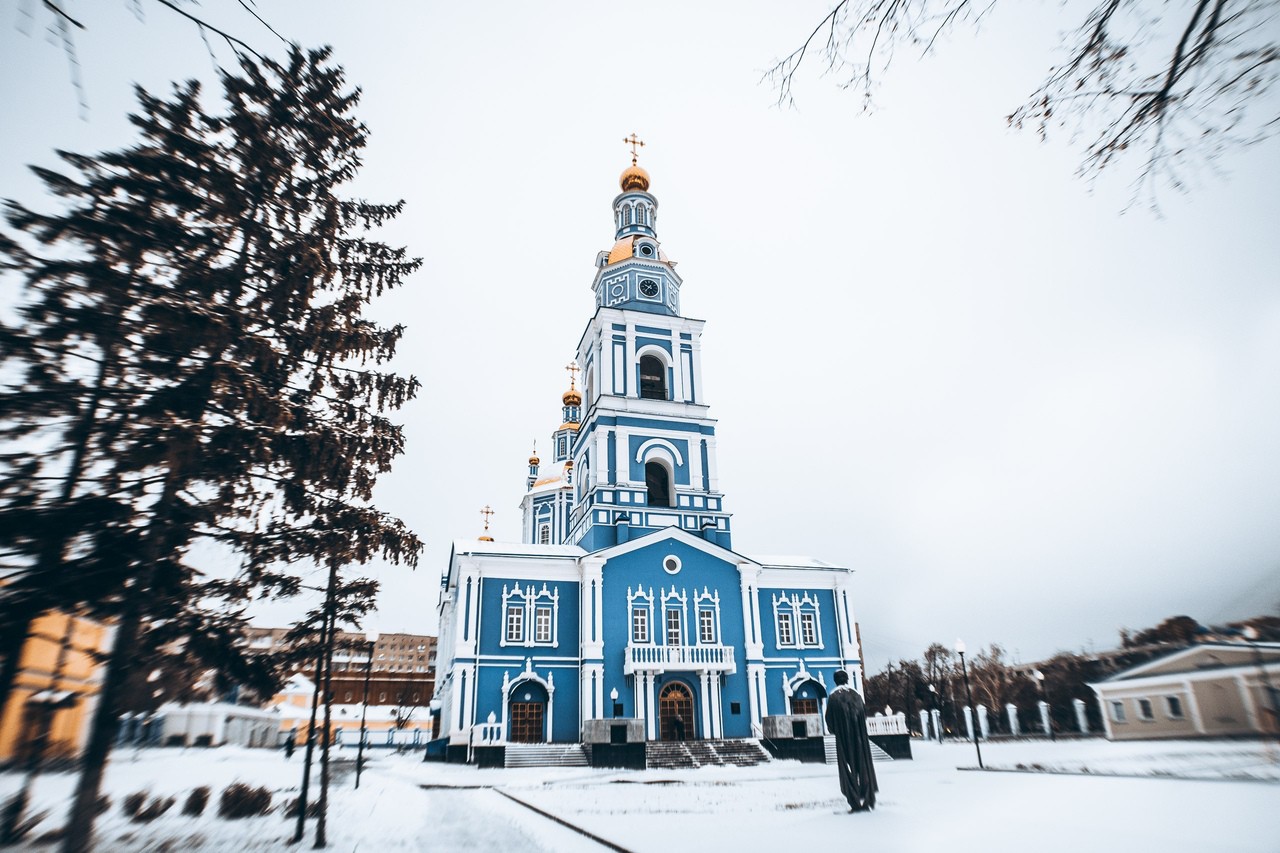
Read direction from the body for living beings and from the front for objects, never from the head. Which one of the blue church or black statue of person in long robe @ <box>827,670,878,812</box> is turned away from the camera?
the black statue of person in long robe

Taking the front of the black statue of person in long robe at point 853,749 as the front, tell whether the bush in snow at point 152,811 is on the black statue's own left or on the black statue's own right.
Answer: on the black statue's own left

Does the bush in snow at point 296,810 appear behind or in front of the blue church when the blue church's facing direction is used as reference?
in front

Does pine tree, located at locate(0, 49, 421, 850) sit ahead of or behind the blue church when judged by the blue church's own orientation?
ahead

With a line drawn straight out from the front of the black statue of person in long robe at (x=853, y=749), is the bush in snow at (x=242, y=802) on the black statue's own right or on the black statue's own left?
on the black statue's own left

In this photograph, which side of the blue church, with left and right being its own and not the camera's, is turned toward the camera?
front

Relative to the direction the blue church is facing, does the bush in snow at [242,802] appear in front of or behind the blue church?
in front

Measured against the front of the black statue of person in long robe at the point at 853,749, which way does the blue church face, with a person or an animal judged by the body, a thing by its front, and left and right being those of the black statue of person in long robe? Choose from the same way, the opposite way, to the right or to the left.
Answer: the opposite way
